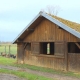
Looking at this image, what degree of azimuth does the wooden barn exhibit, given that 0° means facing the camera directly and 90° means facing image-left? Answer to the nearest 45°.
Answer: approximately 45°
